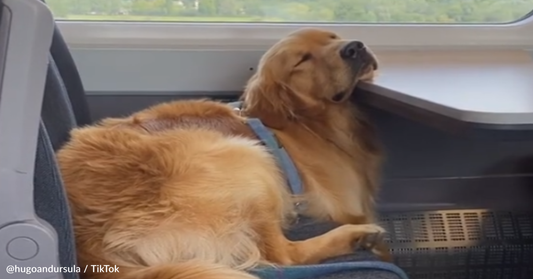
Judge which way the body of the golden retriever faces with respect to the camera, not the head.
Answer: to the viewer's right
